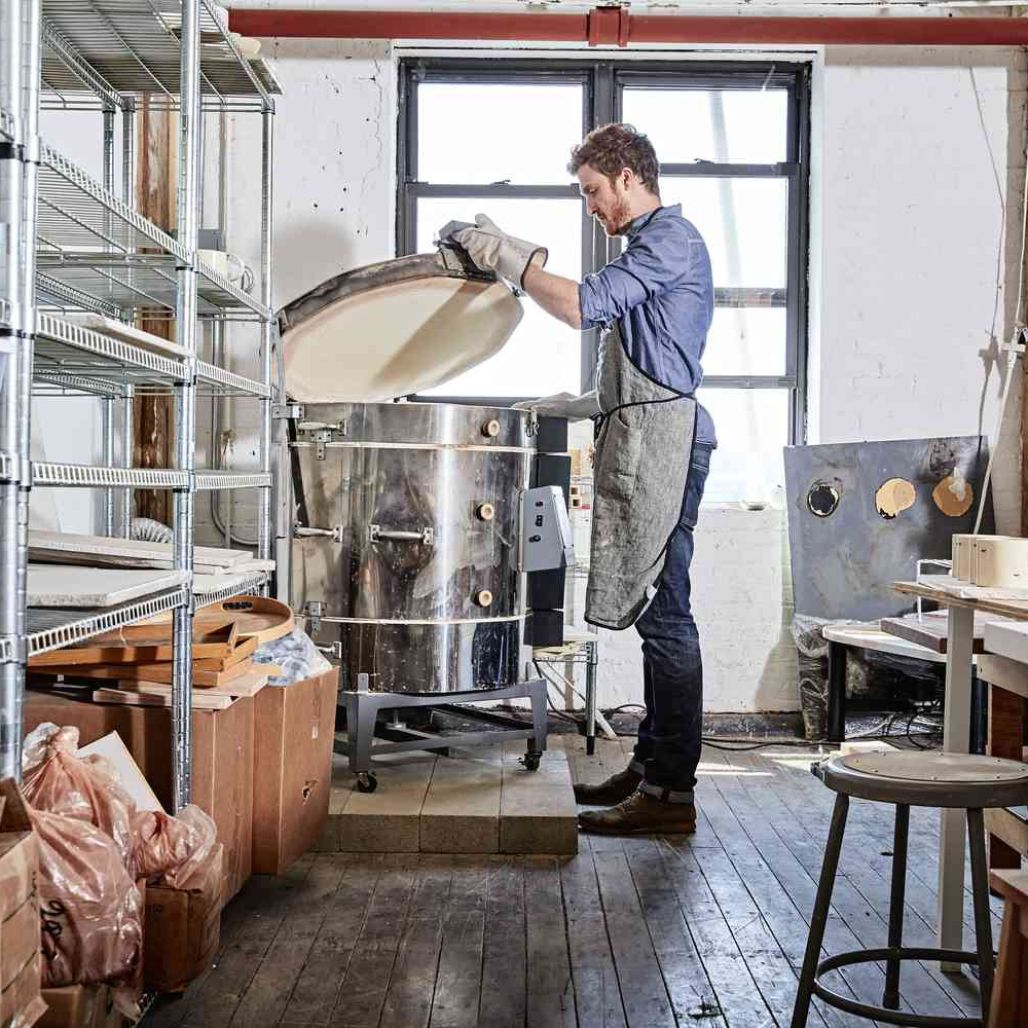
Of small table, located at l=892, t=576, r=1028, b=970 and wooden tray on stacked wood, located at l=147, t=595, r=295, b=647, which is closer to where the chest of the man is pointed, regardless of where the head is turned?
the wooden tray on stacked wood

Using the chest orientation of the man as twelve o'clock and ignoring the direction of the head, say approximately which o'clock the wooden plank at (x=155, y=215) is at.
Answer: The wooden plank is roughly at 1 o'clock from the man.

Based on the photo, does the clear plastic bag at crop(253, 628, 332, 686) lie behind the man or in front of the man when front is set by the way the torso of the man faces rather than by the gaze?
in front

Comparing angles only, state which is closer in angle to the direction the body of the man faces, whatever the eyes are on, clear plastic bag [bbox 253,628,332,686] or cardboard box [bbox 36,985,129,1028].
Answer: the clear plastic bag

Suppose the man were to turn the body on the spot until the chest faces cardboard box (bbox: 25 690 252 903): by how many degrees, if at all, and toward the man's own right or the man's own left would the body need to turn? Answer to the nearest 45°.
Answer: approximately 45° to the man's own left

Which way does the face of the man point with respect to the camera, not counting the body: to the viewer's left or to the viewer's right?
to the viewer's left

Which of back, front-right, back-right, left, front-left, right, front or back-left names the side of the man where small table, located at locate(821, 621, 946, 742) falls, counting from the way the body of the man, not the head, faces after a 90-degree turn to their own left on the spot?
back-left

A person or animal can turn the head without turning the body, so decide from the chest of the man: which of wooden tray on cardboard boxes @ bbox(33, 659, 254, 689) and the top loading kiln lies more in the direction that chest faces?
the top loading kiln

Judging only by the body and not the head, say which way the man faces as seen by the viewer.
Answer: to the viewer's left

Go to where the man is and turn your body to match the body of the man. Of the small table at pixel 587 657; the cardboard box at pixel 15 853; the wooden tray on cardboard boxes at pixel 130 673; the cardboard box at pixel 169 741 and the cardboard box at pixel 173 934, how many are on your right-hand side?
1

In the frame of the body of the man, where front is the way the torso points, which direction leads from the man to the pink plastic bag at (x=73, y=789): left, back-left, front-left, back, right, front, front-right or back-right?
front-left

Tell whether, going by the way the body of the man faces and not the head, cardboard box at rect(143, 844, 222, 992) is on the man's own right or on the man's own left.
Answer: on the man's own left

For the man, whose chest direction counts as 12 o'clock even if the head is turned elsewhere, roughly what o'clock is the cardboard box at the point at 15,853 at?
The cardboard box is roughly at 10 o'clock from the man.

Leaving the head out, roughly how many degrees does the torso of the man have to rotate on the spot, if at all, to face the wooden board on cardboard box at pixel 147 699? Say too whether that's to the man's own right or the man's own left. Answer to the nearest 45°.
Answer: approximately 45° to the man's own left

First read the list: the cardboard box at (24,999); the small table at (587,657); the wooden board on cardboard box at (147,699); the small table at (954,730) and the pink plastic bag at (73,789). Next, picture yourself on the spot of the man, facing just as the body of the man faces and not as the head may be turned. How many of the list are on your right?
1

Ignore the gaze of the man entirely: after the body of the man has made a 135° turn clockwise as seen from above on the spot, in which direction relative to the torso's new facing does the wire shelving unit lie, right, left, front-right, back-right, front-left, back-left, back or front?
back
